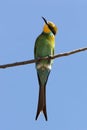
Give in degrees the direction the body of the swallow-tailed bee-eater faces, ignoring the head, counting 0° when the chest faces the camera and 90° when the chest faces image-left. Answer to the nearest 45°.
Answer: approximately 0°
